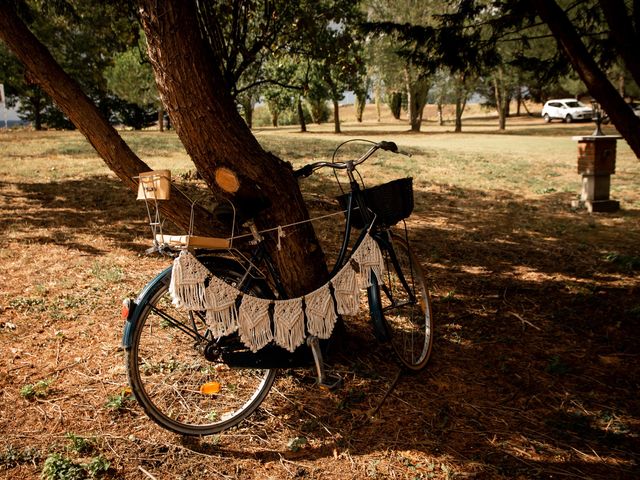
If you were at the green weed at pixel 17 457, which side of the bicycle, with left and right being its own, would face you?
back

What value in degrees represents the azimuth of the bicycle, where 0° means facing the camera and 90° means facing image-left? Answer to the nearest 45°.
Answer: approximately 225°

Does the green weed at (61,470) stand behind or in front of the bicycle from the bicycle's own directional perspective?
behind

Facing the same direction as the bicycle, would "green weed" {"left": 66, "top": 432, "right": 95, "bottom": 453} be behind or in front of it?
behind
